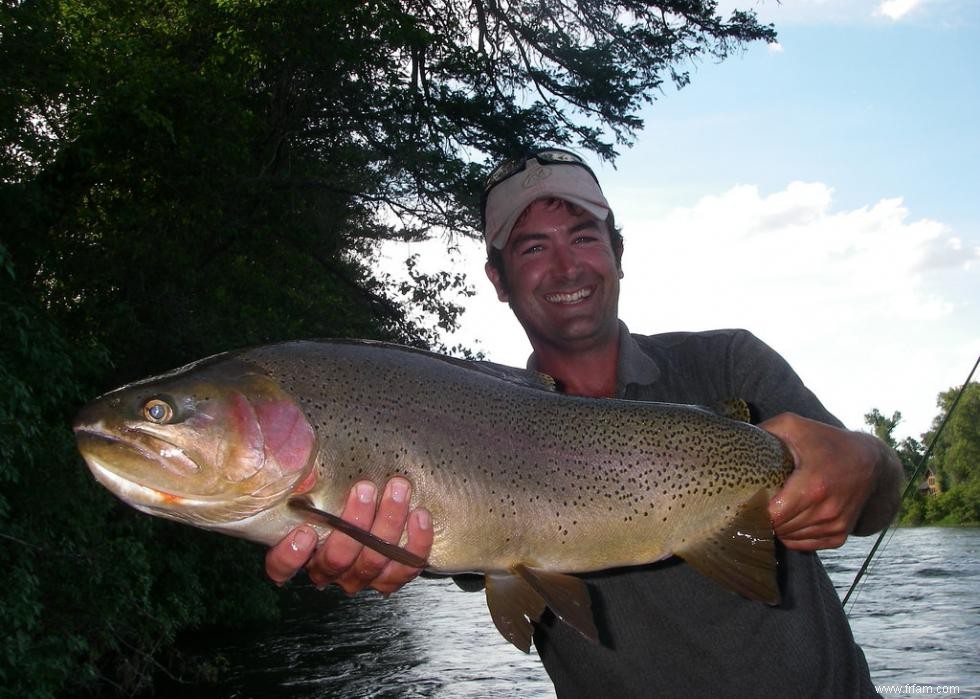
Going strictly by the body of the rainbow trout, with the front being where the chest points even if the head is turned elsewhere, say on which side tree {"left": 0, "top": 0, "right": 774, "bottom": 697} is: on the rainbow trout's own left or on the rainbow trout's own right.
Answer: on the rainbow trout's own right

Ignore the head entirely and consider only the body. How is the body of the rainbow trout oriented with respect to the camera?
to the viewer's left

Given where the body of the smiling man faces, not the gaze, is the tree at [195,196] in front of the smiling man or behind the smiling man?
behind

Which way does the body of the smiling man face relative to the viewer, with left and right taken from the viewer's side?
facing the viewer
